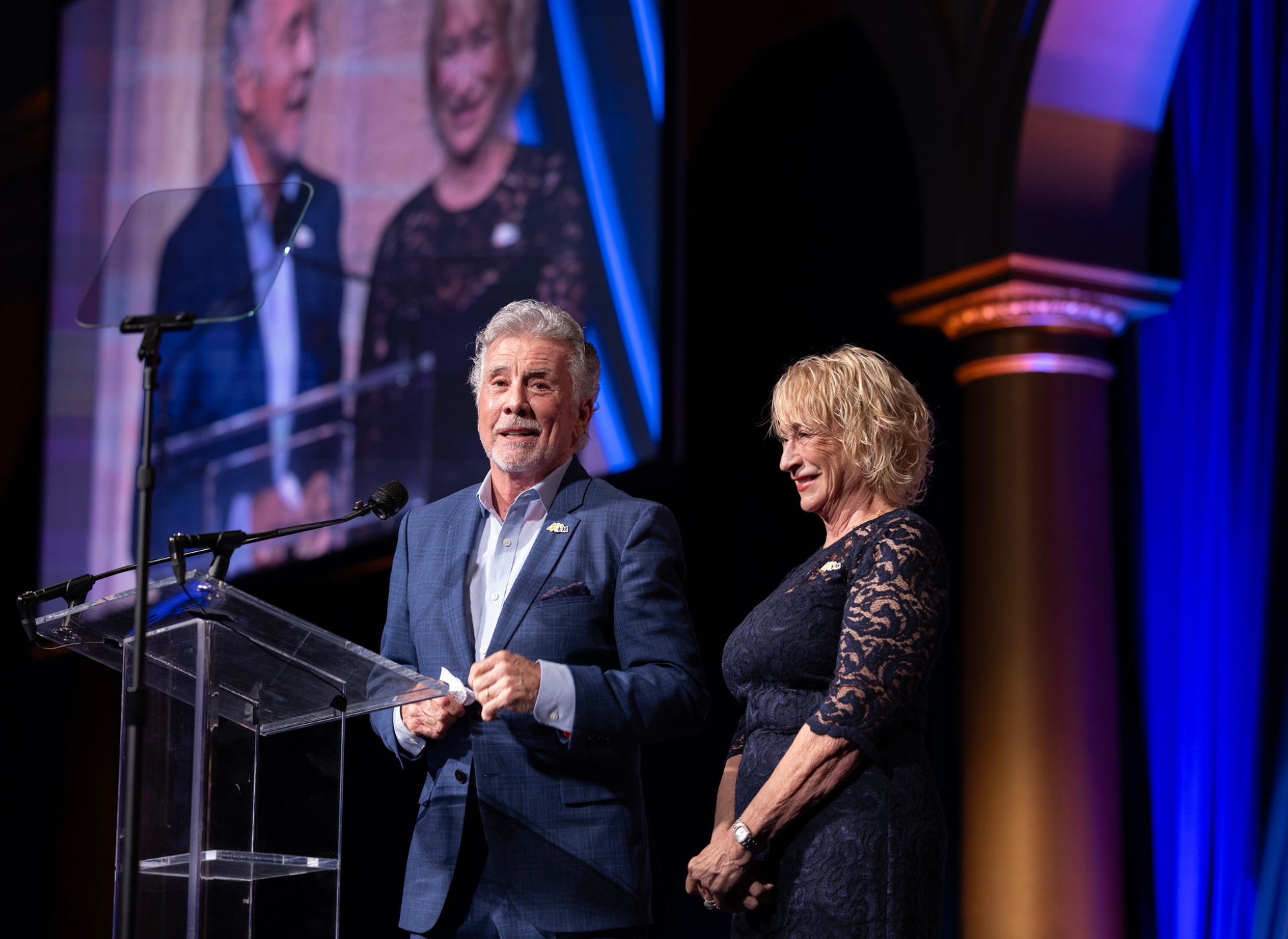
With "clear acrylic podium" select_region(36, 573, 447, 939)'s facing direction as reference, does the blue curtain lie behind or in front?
behind

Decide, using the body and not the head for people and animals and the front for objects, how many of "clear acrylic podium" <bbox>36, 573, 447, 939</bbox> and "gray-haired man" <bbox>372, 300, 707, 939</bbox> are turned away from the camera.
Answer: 0

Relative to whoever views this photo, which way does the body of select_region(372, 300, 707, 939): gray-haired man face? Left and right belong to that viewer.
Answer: facing the viewer and to the left of the viewer

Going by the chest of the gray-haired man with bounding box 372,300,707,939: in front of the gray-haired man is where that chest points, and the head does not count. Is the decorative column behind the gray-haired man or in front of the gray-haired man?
behind

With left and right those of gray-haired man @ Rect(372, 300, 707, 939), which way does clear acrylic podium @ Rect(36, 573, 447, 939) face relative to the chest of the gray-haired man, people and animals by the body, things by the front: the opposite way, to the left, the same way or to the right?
the same way

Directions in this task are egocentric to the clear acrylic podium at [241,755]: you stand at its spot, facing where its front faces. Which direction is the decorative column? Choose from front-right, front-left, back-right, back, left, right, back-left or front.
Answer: back

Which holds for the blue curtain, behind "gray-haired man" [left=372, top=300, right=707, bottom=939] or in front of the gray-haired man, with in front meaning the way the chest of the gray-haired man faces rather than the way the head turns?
behind

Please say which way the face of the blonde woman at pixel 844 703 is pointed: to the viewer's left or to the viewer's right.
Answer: to the viewer's left
